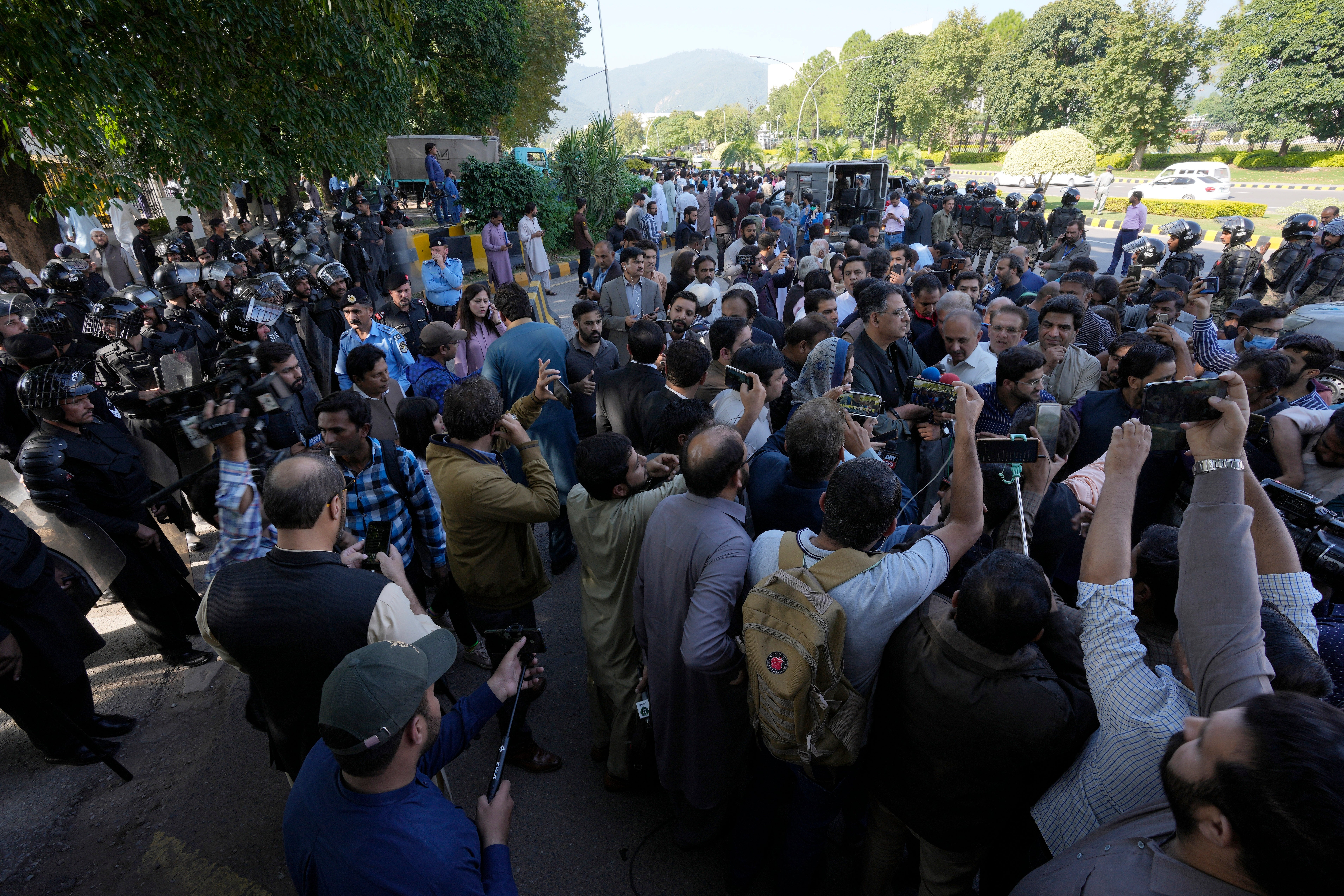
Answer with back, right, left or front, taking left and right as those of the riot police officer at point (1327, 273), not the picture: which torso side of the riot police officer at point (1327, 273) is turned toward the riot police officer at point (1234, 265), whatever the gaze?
front

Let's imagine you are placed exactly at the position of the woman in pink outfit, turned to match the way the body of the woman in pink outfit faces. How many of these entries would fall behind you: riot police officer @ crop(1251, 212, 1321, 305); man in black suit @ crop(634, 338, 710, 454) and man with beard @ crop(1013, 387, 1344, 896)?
0

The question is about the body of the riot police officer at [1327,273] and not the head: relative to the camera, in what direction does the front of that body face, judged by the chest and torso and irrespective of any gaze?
to the viewer's left

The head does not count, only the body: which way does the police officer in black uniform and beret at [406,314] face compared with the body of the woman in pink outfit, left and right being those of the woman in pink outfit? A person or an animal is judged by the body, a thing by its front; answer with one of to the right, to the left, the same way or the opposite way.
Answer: the same way

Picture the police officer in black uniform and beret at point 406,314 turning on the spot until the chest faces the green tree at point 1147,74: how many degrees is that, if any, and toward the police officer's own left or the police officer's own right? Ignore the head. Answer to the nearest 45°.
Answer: approximately 90° to the police officer's own left

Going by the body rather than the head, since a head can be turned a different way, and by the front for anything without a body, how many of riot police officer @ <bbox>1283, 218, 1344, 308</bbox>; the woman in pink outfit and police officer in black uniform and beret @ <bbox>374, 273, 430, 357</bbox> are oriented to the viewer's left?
1

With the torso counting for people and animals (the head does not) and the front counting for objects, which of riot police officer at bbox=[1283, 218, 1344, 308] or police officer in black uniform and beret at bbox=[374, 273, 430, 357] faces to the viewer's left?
riot police officer at bbox=[1283, 218, 1344, 308]

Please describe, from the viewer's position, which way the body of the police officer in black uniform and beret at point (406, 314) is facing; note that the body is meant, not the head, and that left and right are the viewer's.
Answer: facing the viewer and to the right of the viewer

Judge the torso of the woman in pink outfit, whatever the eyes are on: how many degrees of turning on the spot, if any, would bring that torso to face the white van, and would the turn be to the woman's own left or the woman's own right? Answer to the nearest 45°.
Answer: approximately 90° to the woman's own left

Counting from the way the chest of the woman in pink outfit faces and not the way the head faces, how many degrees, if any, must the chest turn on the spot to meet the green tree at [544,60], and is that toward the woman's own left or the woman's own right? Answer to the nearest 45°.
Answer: approximately 135° to the woman's own left

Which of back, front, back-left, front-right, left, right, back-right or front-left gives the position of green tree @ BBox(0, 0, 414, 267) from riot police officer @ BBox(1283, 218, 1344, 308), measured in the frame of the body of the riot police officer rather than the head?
front-left

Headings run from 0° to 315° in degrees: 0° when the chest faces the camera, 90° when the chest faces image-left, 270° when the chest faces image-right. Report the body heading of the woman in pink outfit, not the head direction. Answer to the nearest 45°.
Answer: approximately 315°
